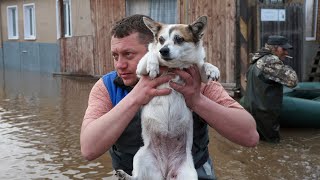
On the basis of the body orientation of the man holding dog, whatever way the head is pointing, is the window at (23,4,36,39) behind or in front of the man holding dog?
behind

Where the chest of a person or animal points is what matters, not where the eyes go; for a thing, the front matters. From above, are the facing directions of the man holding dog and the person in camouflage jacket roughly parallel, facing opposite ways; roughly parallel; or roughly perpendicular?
roughly perpendicular

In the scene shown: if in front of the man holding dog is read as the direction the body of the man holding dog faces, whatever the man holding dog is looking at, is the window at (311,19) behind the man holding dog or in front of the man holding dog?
behind

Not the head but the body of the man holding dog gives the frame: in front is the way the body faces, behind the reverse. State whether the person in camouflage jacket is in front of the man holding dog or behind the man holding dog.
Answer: behind

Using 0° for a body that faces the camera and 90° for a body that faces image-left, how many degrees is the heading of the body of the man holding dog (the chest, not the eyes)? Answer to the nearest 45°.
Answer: approximately 0°

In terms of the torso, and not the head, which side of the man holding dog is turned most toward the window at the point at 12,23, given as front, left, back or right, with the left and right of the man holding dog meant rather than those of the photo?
back
